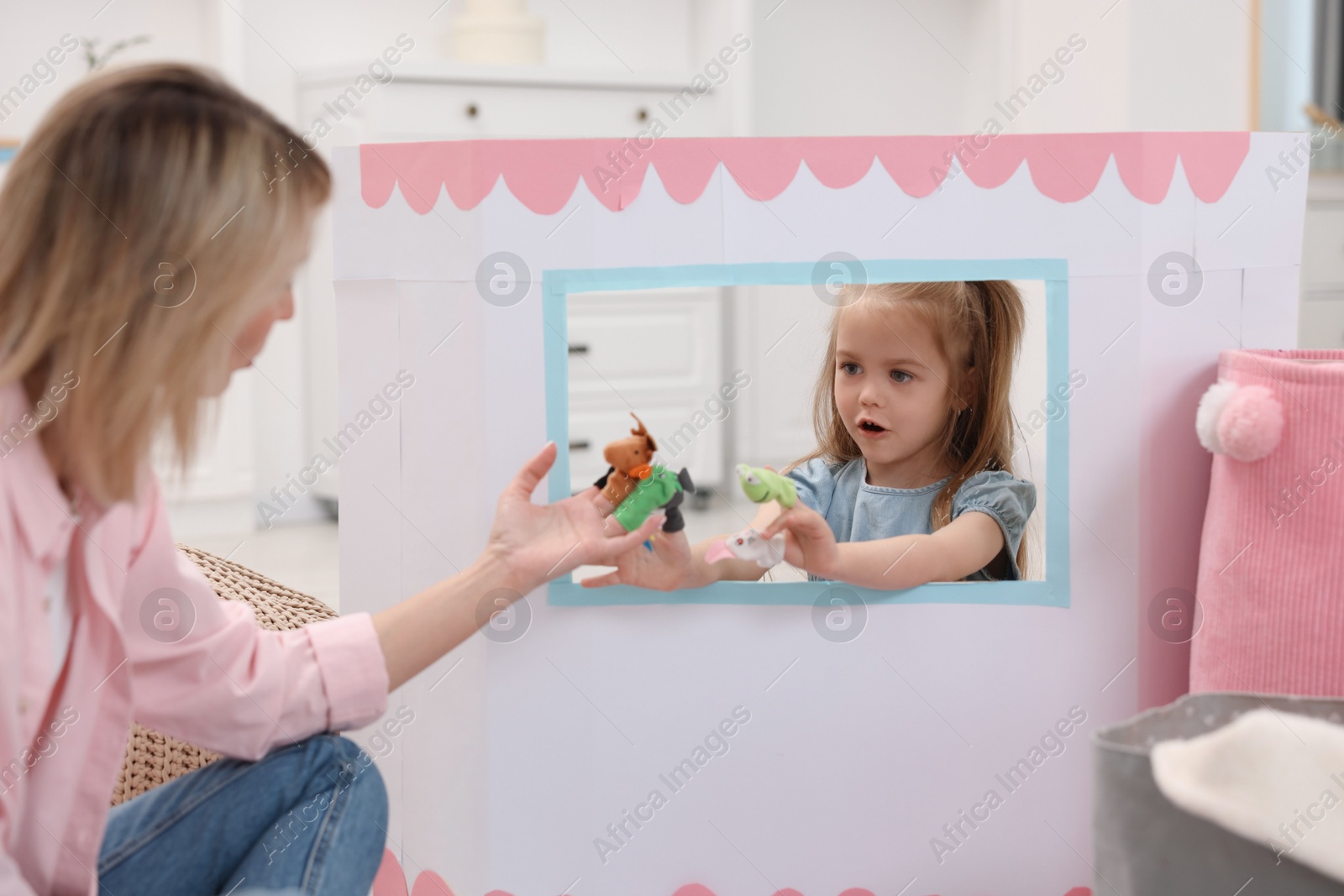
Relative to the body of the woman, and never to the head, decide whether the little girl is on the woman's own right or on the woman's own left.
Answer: on the woman's own left

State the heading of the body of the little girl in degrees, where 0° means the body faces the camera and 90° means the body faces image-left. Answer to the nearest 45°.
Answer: approximately 45°
